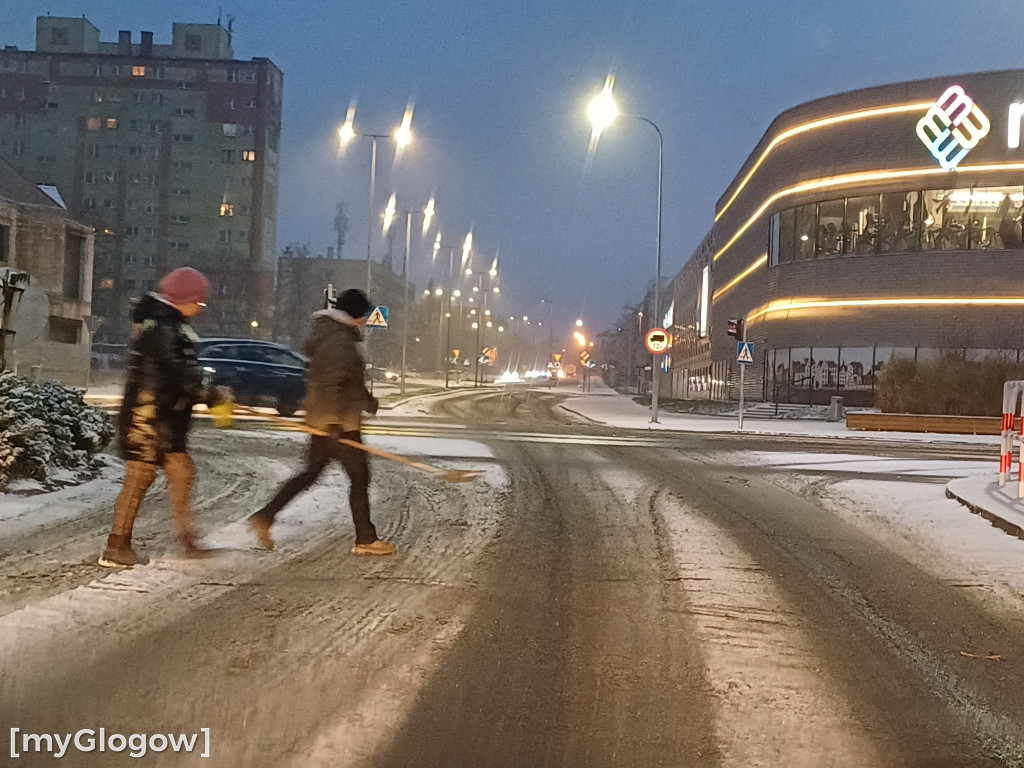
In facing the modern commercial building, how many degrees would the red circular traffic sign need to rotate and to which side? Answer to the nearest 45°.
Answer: approximately 135° to its left

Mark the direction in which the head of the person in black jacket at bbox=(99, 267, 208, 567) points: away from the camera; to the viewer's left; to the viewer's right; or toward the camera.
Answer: to the viewer's right

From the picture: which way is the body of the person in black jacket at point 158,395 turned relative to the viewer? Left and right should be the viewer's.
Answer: facing to the right of the viewer

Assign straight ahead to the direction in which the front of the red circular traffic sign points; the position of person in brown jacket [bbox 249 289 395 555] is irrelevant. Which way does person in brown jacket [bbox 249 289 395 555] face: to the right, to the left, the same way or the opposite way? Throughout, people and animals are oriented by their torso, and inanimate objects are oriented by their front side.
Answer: to the left

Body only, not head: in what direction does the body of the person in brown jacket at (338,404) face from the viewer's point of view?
to the viewer's right

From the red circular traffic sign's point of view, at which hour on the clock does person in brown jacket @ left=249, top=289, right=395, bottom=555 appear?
The person in brown jacket is roughly at 12 o'clock from the red circular traffic sign.
